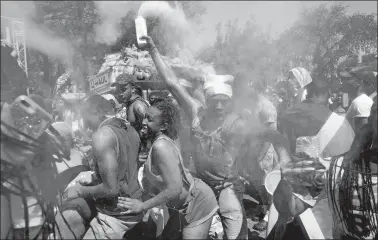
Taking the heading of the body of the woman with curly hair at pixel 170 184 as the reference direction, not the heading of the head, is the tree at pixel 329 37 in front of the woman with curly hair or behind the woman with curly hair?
behind

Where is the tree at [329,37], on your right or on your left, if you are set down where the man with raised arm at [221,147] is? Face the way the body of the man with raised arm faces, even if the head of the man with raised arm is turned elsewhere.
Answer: on your left

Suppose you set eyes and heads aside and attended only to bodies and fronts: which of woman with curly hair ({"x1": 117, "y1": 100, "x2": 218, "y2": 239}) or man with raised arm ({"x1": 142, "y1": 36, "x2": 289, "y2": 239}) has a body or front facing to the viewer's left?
the woman with curly hair

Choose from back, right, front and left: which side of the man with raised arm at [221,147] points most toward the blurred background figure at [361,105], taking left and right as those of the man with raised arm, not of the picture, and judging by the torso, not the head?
left

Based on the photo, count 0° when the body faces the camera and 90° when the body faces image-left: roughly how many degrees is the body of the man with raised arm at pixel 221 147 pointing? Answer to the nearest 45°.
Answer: approximately 0°

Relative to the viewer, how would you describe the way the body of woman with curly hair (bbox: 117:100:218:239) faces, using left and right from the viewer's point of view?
facing to the left of the viewer

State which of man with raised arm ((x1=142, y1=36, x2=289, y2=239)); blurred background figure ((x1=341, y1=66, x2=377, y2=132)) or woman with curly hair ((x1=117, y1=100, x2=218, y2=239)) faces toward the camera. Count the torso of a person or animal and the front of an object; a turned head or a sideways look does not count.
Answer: the man with raised arm
